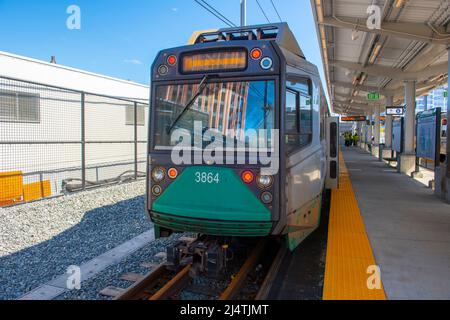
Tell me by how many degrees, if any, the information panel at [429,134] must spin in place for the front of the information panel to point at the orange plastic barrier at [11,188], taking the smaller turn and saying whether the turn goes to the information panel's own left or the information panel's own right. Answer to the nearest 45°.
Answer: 0° — it already faces it

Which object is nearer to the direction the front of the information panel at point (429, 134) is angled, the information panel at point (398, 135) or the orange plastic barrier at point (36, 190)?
the orange plastic barrier

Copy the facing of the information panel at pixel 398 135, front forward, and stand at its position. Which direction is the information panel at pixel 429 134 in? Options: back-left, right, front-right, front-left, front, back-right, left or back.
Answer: front-left

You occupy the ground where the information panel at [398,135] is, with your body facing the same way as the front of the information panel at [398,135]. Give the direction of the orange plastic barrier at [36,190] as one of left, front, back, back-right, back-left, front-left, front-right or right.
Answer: front

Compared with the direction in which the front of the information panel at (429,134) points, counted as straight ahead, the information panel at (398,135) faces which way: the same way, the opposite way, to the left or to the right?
the same way

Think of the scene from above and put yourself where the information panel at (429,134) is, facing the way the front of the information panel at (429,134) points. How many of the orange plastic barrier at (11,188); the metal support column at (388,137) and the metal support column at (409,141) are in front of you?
1

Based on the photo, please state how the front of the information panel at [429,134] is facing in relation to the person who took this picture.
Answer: facing the viewer and to the left of the viewer

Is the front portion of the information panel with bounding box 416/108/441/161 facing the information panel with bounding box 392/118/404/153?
no

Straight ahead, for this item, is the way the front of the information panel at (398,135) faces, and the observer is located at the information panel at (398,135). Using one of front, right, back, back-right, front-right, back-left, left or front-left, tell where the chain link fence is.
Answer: front

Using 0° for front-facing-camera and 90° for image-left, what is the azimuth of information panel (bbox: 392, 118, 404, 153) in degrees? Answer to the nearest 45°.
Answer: approximately 45°

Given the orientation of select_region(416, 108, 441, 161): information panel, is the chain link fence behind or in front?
in front

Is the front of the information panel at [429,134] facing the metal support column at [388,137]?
no

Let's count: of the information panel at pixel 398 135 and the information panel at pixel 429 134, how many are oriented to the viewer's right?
0

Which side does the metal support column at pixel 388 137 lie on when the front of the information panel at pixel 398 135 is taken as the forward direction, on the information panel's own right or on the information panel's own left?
on the information panel's own right

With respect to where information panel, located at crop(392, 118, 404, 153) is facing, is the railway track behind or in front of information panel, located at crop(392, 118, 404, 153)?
in front

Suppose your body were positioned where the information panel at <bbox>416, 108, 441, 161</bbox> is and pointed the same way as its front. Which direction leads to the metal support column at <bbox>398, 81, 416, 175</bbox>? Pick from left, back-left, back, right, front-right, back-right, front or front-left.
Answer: back-right

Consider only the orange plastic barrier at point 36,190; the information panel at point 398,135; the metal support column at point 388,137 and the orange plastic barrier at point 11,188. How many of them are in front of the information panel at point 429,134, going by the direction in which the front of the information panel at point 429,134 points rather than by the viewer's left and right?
2

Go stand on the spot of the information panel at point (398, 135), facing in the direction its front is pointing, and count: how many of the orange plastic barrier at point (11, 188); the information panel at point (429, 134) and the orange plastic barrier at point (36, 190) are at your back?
0
